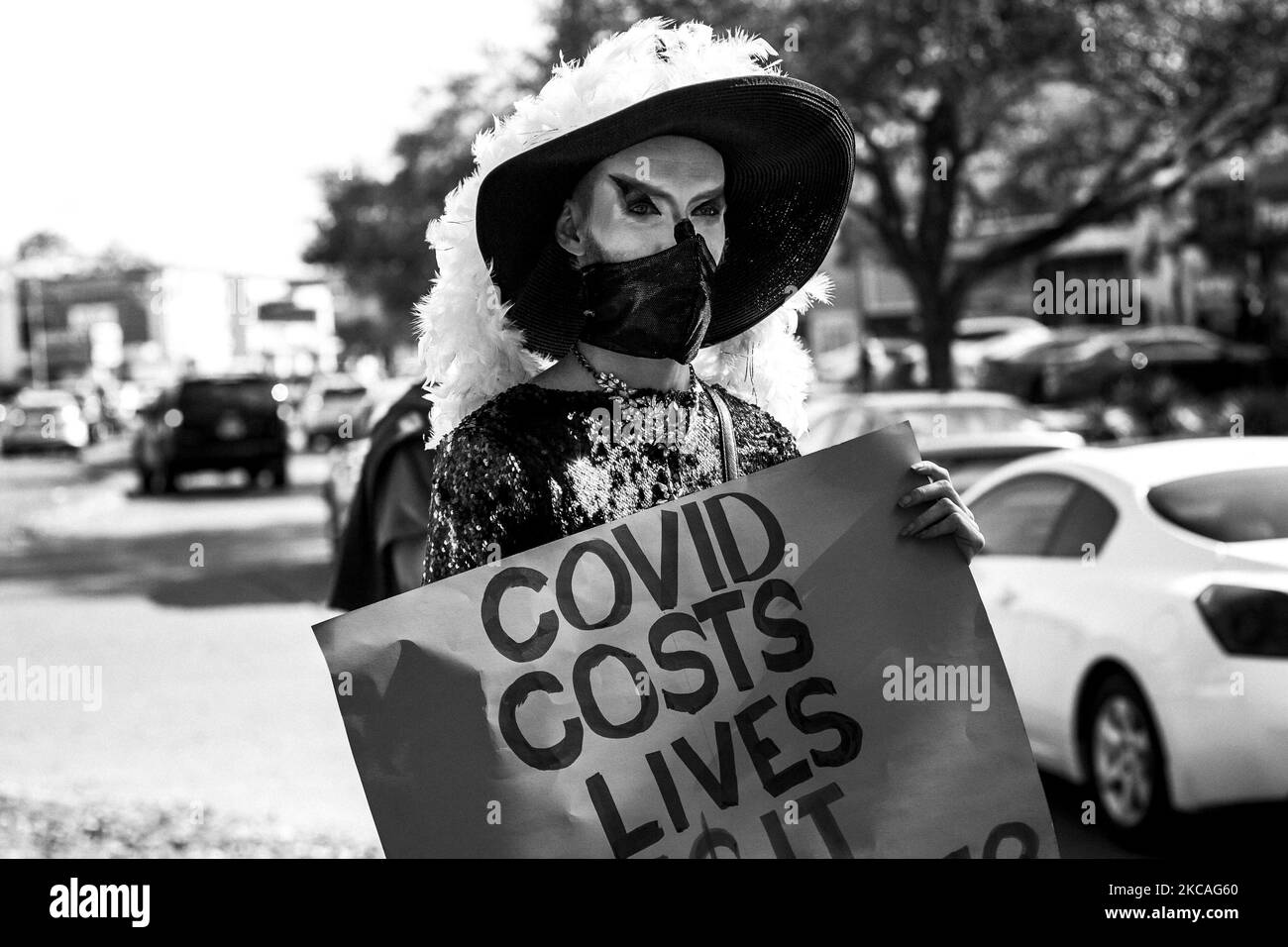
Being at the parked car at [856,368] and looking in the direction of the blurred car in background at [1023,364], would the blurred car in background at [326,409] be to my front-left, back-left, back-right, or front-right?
back-right

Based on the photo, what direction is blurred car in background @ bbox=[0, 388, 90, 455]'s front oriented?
toward the camera

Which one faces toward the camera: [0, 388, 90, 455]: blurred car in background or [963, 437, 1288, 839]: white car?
the blurred car in background

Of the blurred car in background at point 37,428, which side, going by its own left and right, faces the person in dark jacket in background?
front

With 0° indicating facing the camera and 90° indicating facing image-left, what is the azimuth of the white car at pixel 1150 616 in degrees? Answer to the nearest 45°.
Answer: approximately 135°

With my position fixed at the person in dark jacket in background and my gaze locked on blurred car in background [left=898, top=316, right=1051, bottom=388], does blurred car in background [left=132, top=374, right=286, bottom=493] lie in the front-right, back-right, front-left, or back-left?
front-left

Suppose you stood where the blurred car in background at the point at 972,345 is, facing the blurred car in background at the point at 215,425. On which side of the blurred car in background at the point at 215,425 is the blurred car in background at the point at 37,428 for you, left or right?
right

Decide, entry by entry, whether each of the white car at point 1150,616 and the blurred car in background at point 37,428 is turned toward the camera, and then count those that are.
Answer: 1

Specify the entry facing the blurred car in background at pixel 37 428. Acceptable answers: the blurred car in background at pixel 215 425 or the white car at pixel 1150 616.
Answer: the white car

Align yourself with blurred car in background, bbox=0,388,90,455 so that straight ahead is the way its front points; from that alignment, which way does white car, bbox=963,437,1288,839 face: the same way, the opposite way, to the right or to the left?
the opposite way

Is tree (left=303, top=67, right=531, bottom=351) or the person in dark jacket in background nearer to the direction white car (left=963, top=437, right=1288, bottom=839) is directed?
the tree
